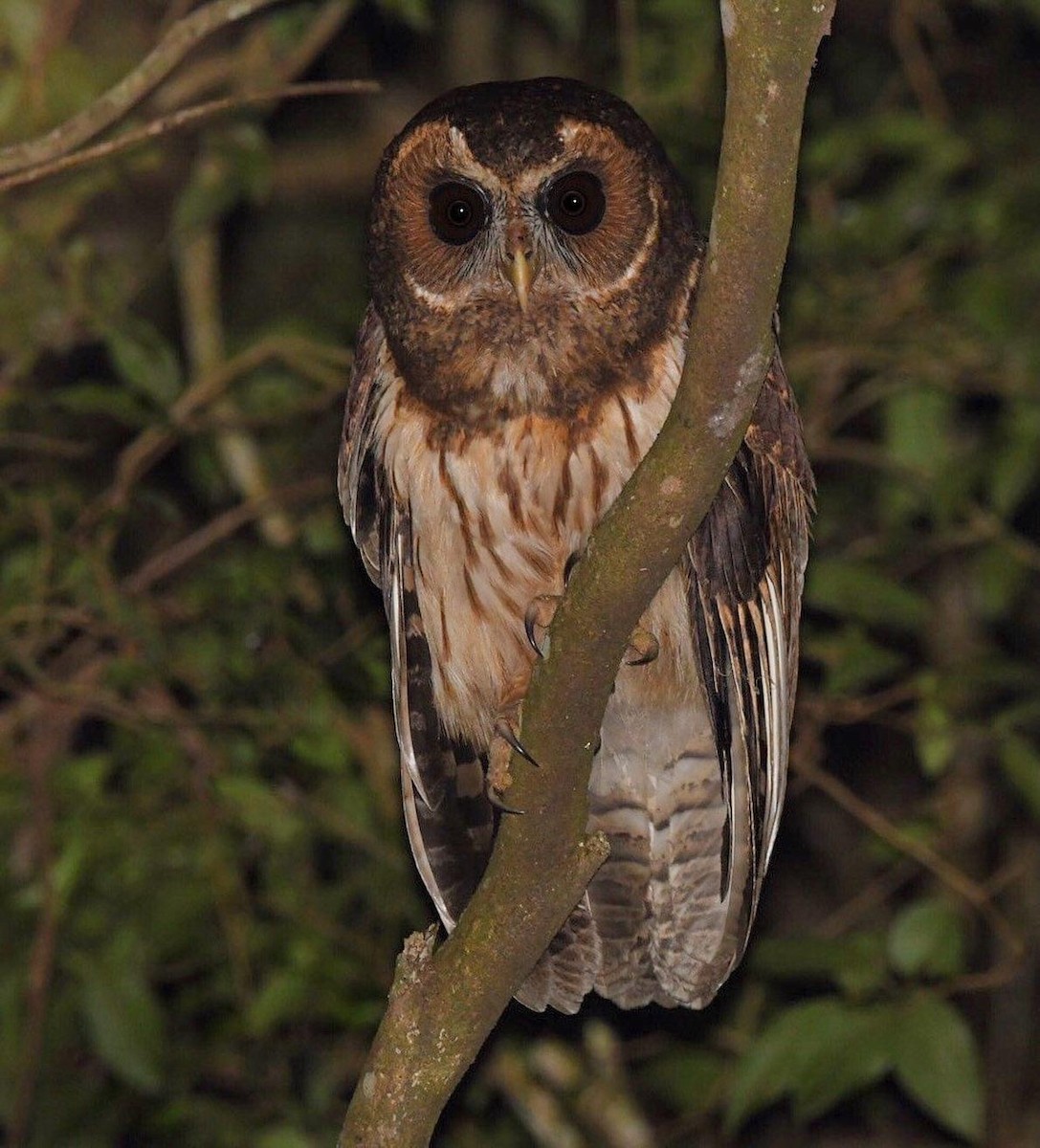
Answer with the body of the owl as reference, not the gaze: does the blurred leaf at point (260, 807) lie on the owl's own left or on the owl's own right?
on the owl's own right

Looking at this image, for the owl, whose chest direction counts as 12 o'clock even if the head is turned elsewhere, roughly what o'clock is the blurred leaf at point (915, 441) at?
The blurred leaf is roughly at 7 o'clock from the owl.

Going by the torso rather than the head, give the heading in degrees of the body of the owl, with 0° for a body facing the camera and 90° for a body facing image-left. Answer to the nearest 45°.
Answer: approximately 0°

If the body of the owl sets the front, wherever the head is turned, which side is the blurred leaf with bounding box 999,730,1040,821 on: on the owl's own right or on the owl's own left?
on the owl's own left

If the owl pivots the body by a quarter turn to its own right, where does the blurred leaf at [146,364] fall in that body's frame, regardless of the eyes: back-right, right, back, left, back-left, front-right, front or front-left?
front-right

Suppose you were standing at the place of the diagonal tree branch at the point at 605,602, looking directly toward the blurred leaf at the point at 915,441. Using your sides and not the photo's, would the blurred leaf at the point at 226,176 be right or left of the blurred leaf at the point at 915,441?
left

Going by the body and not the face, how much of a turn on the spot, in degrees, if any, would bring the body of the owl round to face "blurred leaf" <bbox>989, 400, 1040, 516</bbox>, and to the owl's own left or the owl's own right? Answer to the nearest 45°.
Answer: approximately 135° to the owl's own left
